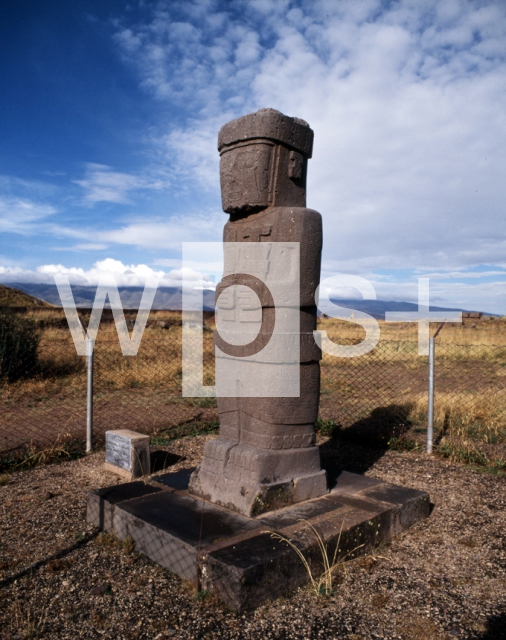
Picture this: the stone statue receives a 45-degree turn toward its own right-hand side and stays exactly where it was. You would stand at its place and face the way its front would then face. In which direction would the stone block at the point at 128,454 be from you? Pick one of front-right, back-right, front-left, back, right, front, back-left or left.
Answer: front-right

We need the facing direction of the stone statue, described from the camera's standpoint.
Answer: facing the viewer and to the left of the viewer

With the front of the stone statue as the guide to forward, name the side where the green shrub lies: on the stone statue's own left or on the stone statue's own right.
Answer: on the stone statue's own right
